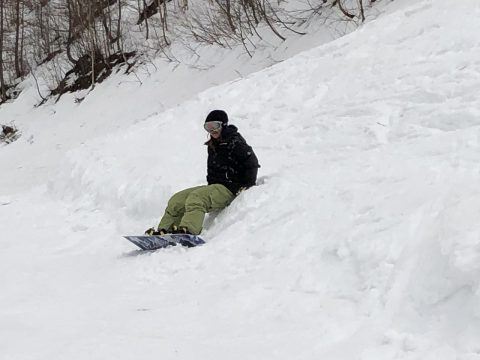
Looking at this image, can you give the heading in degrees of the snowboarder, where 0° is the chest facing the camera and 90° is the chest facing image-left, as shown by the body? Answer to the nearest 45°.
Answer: approximately 45°
